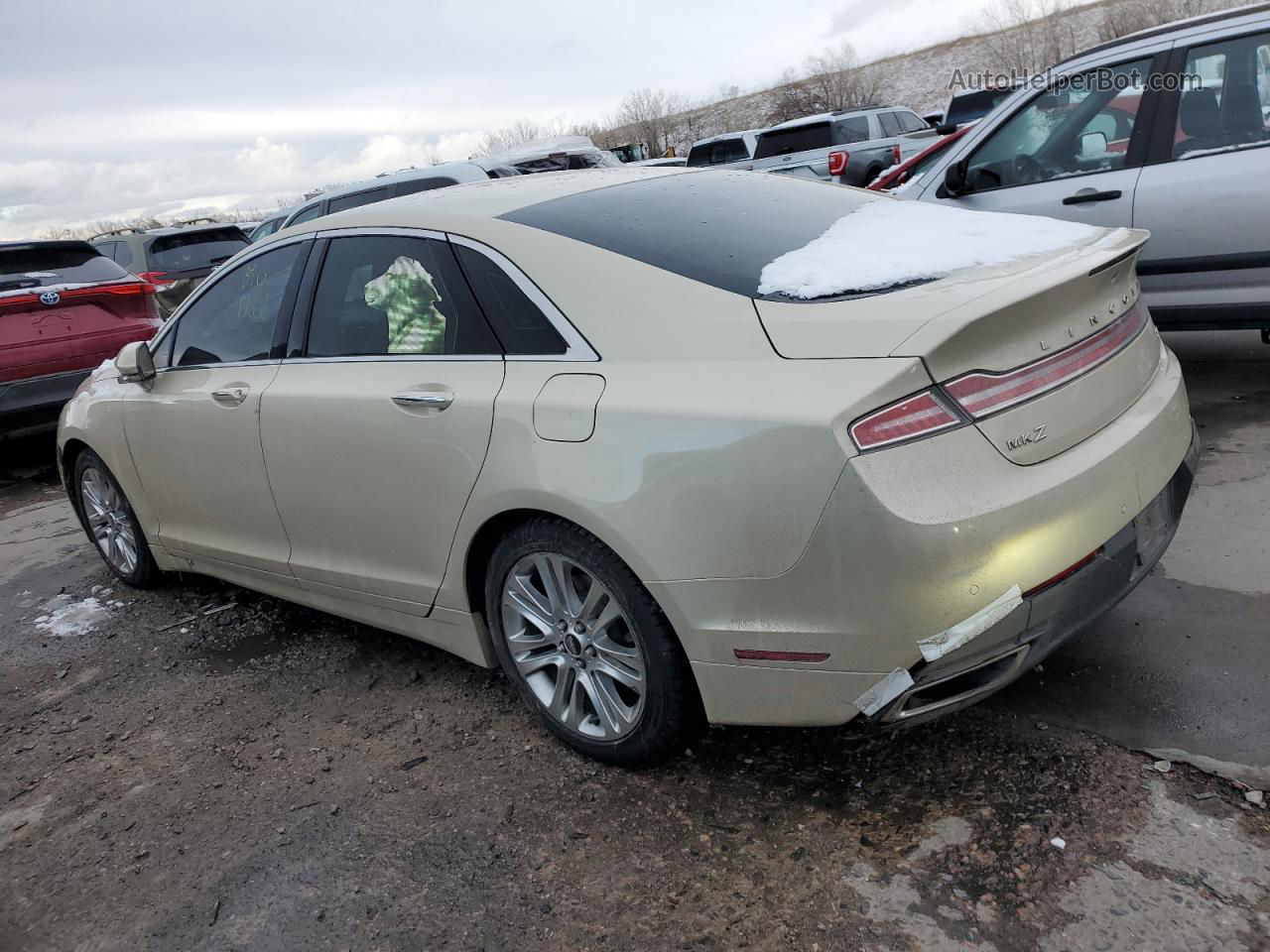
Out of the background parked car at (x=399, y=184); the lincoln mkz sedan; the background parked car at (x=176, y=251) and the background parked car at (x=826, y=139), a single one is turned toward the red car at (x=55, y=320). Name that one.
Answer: the lincoln mkz sedan

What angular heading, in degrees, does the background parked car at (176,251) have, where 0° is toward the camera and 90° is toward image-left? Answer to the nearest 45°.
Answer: approximately 135°

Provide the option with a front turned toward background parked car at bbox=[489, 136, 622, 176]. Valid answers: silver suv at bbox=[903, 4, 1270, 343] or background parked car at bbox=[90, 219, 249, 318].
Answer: the silver suv

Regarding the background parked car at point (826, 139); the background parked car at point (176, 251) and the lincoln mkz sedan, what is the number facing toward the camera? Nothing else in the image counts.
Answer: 0

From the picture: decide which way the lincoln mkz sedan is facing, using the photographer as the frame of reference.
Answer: facing away from the viewer and to the left of the viewer

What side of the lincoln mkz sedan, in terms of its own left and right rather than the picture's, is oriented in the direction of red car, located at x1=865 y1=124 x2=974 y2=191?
right

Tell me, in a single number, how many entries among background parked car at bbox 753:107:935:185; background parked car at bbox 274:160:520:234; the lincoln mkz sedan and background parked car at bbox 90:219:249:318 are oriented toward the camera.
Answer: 0

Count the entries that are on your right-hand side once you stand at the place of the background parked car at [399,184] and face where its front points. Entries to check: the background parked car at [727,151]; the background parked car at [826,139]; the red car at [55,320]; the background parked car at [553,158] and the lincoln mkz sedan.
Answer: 3

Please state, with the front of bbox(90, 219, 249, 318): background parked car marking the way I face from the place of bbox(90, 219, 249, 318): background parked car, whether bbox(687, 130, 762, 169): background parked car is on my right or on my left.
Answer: on my right

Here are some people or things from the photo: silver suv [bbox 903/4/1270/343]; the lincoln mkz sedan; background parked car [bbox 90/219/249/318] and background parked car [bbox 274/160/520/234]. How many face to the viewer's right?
0

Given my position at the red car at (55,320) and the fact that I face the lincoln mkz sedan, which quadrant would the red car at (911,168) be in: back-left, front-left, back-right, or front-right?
front-left

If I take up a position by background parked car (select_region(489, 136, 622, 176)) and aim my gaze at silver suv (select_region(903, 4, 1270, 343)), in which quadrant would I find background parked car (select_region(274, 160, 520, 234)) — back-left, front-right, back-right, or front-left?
front-right

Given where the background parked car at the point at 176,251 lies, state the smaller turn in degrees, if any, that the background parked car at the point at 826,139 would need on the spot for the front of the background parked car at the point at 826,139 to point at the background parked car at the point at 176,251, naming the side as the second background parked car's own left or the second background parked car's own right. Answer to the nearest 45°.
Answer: approximately 180°

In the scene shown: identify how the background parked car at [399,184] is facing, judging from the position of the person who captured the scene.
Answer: facing away from the viewer and to the left of the viewer

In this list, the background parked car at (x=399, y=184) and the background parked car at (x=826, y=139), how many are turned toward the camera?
0
